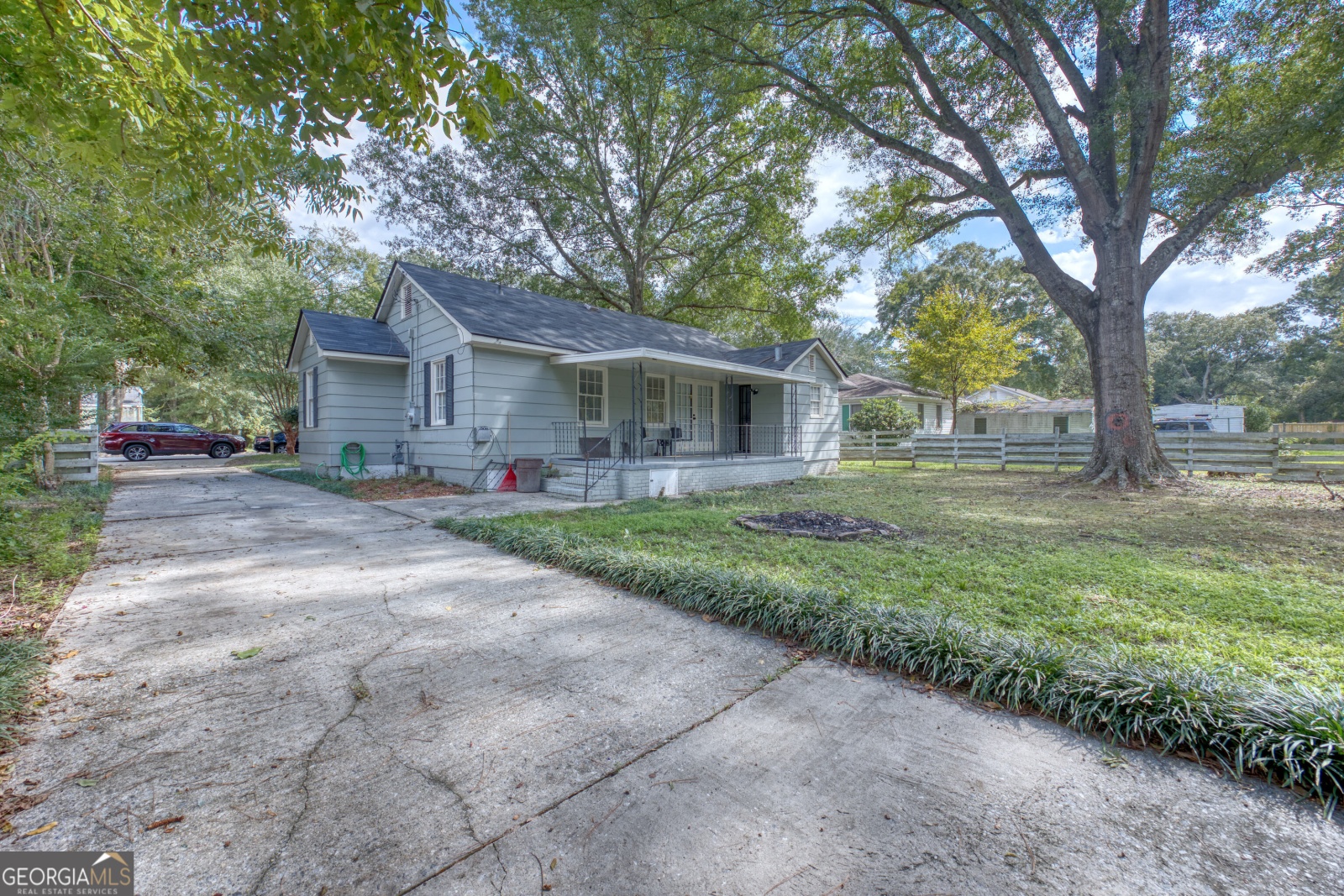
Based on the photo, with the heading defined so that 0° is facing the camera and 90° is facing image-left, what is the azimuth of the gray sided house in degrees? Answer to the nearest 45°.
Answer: approximately 315°

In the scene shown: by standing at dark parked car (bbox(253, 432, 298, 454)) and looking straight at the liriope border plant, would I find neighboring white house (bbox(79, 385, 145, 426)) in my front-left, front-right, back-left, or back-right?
back-right

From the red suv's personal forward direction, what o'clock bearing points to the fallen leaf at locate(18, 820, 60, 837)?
The fallen leaf is roughly at 3 o'clock from the red suv.

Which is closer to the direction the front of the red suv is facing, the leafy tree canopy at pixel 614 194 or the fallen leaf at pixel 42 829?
the leafy tree canopy

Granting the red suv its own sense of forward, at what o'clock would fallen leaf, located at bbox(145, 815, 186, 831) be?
The fallen leaf is roughly at 3 o'clock from the red suv.

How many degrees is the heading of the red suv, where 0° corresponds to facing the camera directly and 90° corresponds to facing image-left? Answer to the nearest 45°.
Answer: approximately 270°

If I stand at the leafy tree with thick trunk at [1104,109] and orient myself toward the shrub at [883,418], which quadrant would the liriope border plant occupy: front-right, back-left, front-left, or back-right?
back-left

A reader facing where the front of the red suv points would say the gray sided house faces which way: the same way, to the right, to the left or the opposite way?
to the right

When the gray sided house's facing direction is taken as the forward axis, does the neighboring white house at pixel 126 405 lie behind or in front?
behind
